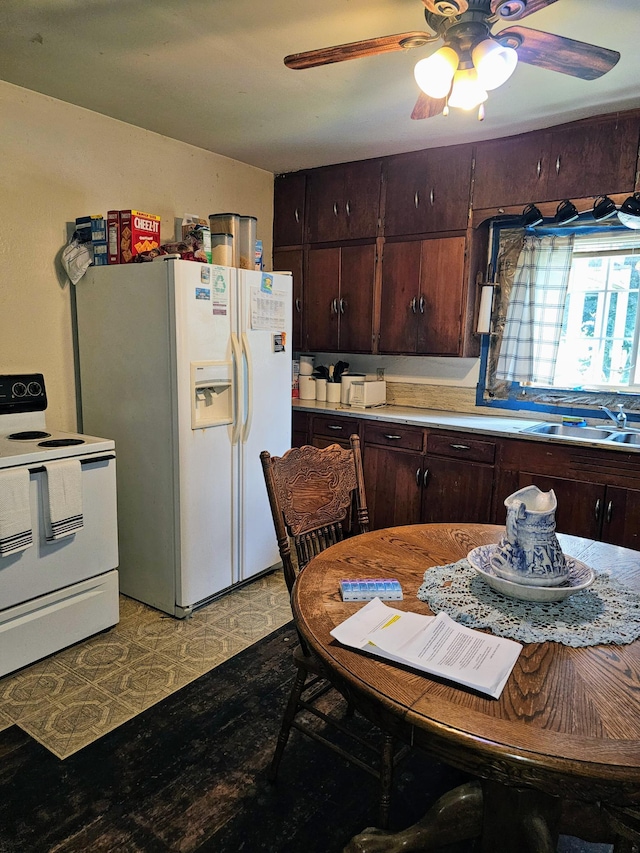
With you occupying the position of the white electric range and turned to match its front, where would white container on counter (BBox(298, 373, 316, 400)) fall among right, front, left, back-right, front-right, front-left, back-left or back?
left

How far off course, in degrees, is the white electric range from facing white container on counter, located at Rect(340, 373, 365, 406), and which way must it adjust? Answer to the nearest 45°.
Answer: approximately 90° to its left

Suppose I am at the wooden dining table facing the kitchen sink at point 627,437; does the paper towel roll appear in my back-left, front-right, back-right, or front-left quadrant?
front-left

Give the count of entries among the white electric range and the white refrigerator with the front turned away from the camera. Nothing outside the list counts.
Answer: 0

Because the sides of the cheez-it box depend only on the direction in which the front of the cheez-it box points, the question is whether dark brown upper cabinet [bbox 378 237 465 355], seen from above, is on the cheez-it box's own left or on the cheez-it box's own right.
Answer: on the cheez-it box's own left

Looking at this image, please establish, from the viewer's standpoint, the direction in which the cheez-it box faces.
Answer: facing the viewer and to the right of the viewer

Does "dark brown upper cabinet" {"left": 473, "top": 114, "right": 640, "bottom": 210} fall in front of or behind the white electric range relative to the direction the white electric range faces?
in front

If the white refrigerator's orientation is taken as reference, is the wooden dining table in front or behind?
in front

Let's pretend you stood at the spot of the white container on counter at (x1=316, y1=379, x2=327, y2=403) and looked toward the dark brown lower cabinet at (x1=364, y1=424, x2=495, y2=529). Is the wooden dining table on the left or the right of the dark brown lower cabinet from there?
right

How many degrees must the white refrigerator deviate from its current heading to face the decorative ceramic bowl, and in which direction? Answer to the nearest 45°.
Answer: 0° — it already faces it

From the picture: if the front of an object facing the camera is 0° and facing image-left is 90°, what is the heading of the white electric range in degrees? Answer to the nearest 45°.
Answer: approximately 315°

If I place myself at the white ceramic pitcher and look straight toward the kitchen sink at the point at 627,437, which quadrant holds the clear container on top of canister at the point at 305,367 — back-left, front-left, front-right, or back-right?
front-left

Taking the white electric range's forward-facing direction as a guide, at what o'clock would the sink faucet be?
The sink faucet is roughly at 11 o'clock from the white electric range.
